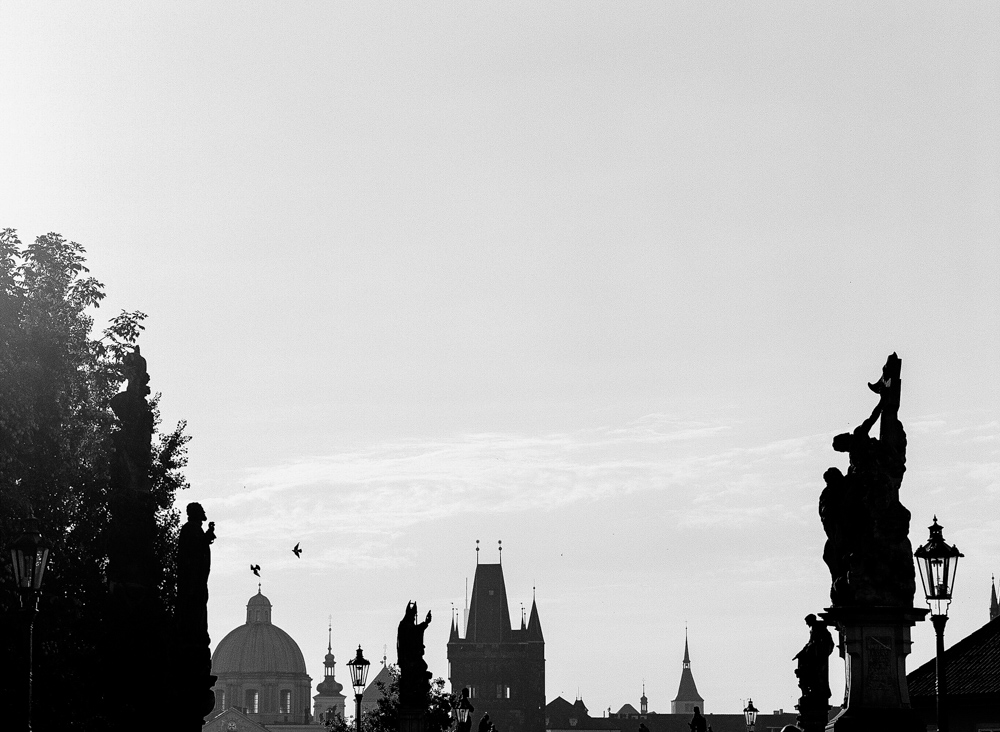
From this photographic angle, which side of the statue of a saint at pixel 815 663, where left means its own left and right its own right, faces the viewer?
left

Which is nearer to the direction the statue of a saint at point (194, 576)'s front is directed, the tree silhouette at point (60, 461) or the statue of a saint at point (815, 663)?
the statue of a saint

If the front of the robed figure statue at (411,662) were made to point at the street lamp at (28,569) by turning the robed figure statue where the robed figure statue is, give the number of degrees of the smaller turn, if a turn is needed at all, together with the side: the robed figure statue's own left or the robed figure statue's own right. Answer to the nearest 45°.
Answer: approximately 90° to the robed figure statue's own right

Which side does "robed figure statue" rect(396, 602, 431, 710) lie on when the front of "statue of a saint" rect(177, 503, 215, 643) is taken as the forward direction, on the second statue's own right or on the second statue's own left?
on the second statue's own left

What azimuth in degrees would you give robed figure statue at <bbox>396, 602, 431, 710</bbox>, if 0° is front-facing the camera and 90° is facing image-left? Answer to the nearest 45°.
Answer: approximately 270°

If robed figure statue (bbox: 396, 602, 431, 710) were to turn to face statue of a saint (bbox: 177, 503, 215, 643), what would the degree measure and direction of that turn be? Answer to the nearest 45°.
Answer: approximately 90° to its right

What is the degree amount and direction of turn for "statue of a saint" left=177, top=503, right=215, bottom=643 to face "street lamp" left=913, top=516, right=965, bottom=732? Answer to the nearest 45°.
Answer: approximately 45° to its right

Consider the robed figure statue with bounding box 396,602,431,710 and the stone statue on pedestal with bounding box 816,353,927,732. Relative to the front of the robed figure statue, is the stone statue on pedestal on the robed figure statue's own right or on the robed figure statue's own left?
on the robed figure statue's own right

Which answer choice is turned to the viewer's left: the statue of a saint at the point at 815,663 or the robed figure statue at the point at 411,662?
the statue of a saint

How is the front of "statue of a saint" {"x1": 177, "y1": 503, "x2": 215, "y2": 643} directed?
to the viewer's right

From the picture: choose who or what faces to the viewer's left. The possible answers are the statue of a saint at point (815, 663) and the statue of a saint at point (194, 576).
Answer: the statue of a saint at point (815, 663)

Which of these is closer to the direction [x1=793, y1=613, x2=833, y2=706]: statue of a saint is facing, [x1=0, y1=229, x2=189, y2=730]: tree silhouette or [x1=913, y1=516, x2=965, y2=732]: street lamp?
the tree silhouette

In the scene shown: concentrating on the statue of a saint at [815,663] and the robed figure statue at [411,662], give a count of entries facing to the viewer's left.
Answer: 1
